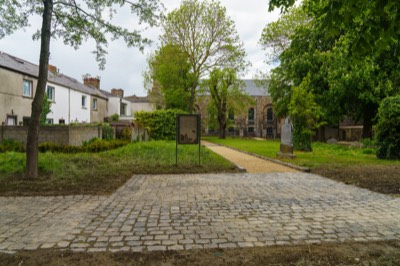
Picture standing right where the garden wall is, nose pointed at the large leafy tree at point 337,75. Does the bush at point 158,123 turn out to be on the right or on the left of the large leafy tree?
left

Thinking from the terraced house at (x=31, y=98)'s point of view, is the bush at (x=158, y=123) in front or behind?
in front

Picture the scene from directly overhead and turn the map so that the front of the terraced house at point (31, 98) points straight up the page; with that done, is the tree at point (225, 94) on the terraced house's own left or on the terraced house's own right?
on the terraced house's own left

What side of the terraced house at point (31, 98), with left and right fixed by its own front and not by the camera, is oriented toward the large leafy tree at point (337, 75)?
front

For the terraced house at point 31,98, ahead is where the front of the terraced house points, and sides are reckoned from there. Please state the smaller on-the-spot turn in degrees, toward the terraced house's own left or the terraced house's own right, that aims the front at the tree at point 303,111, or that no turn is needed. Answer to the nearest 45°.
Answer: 0° — it already faces it

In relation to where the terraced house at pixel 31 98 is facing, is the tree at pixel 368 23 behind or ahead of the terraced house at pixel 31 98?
ahead

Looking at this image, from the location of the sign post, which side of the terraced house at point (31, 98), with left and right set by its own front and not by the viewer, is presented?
front

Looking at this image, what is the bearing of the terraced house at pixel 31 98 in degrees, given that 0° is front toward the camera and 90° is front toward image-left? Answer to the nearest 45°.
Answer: approximately 315°

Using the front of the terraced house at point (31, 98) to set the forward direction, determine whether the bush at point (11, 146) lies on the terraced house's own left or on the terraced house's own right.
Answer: on the terraced house's own right

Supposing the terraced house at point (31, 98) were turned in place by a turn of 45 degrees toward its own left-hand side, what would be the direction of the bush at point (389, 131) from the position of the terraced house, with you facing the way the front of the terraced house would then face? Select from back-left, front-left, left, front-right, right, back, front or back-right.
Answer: front-right

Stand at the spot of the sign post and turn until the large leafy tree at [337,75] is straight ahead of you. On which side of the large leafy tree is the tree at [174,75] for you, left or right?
left
